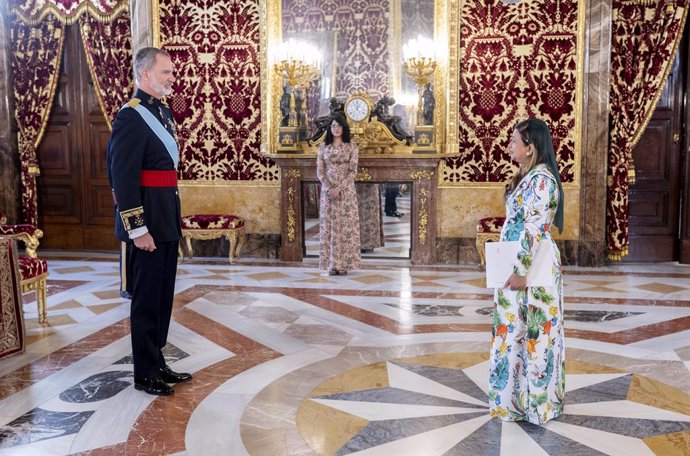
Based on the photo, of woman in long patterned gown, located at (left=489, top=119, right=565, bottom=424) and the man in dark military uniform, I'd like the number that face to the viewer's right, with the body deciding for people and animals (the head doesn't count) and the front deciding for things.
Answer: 1

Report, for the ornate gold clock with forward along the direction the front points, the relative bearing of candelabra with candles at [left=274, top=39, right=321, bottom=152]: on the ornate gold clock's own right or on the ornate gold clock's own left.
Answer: on the ornate gold clock's own right

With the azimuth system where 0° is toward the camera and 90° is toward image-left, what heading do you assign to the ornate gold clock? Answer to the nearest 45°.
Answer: approximately 0°

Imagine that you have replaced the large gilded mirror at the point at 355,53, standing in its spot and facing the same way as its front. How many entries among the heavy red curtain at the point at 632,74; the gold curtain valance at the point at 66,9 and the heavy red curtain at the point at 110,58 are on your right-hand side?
2

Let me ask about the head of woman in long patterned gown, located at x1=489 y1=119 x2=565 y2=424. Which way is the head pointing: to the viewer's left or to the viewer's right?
to the viewer's left

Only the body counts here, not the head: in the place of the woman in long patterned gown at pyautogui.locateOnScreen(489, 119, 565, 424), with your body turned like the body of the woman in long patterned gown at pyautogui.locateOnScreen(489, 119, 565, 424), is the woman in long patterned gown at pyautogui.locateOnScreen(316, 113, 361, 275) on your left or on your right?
on your right

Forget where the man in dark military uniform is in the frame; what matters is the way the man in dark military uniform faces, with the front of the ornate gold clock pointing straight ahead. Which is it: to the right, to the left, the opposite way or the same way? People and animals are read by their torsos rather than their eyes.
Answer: to the left

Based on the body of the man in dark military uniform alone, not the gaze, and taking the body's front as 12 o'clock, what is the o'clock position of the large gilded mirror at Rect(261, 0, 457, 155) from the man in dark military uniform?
The large gilded mirror is roughly at 10 o'clock from the man in dark military uniform.

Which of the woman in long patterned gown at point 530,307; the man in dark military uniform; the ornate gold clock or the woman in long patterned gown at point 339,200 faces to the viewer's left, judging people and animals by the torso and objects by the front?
the woman in long patterned gown at point 530,307

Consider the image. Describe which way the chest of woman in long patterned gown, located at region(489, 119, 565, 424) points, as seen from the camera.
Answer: to the viewer's left

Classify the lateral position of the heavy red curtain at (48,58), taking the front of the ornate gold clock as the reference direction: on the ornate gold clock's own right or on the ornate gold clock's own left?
on the ornate gold clock's own right
